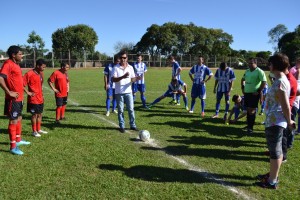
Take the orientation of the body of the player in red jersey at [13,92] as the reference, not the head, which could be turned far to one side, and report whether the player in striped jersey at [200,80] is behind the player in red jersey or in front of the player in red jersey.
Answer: in front

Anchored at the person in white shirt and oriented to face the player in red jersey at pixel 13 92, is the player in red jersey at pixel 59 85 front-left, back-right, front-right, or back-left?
front-right

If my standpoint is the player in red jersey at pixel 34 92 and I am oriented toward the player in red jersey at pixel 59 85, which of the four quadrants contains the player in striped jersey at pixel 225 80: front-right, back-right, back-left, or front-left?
front-right

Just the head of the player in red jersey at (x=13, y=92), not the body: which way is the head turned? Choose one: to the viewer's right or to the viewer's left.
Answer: to the viewer's right

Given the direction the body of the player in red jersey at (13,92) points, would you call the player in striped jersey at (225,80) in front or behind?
in front

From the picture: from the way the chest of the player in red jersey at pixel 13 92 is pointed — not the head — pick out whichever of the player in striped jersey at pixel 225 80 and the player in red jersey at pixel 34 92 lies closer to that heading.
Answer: the player in striped jersey

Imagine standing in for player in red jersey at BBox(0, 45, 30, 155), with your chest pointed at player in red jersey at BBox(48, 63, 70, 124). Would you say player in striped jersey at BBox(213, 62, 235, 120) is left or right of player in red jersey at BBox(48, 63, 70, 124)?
right

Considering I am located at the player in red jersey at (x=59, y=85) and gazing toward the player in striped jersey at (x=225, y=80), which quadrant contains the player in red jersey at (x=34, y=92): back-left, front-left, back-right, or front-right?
back-right

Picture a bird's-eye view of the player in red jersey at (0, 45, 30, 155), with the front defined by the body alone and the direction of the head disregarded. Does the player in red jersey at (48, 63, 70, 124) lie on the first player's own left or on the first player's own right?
on the first player's own left

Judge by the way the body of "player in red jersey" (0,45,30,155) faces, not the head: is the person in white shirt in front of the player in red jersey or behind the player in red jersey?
in front

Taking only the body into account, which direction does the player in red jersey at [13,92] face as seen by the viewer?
to the viewer's right
